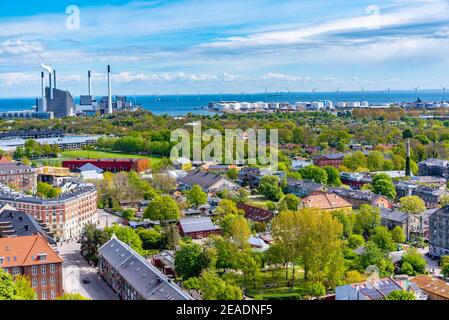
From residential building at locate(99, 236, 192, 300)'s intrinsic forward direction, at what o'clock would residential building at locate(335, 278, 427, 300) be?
residential building at locate(335, 278, 427, 300) is roughly at 8 o'clock from residential building at locate(99, 236, 192, 300).

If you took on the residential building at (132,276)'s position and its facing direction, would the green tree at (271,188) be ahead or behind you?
behind

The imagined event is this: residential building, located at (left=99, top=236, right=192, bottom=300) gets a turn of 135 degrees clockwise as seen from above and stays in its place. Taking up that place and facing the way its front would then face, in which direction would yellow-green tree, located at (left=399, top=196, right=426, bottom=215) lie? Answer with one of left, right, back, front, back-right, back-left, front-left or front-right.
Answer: front-right

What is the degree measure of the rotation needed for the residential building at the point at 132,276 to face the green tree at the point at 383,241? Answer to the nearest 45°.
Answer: approximately 180°

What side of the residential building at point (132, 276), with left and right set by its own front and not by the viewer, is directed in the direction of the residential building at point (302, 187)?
back

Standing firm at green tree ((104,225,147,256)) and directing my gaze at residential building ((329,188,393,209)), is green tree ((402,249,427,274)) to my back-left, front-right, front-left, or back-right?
front-right

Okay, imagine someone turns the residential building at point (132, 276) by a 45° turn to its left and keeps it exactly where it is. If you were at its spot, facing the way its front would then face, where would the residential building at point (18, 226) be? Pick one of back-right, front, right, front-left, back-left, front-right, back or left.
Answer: back-right

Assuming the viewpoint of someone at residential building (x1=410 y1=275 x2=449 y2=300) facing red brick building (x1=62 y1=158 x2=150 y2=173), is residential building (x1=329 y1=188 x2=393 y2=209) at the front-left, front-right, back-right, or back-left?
front-right

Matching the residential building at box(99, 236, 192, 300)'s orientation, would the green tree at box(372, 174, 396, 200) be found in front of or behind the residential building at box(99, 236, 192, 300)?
behind

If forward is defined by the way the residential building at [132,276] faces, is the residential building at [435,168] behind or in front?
behind

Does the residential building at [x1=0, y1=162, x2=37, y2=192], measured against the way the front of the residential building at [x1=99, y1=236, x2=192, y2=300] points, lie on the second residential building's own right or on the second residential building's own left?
on the second residential building's own right

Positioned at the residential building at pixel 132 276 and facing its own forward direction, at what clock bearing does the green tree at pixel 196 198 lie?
The green tree is roughly at 5 o'clock from the residential building.

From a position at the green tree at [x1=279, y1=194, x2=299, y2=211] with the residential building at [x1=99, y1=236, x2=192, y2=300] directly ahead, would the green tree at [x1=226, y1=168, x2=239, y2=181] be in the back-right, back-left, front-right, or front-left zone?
back-right

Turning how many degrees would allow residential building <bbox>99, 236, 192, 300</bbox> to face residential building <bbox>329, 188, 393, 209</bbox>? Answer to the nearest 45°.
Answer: approximately 180°

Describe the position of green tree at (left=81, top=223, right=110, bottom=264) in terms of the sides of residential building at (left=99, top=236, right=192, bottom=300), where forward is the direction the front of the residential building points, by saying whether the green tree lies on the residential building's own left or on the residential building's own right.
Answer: on the residential building's own right

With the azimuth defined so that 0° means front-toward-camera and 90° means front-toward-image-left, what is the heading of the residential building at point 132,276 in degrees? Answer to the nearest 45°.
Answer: approximately 45°
